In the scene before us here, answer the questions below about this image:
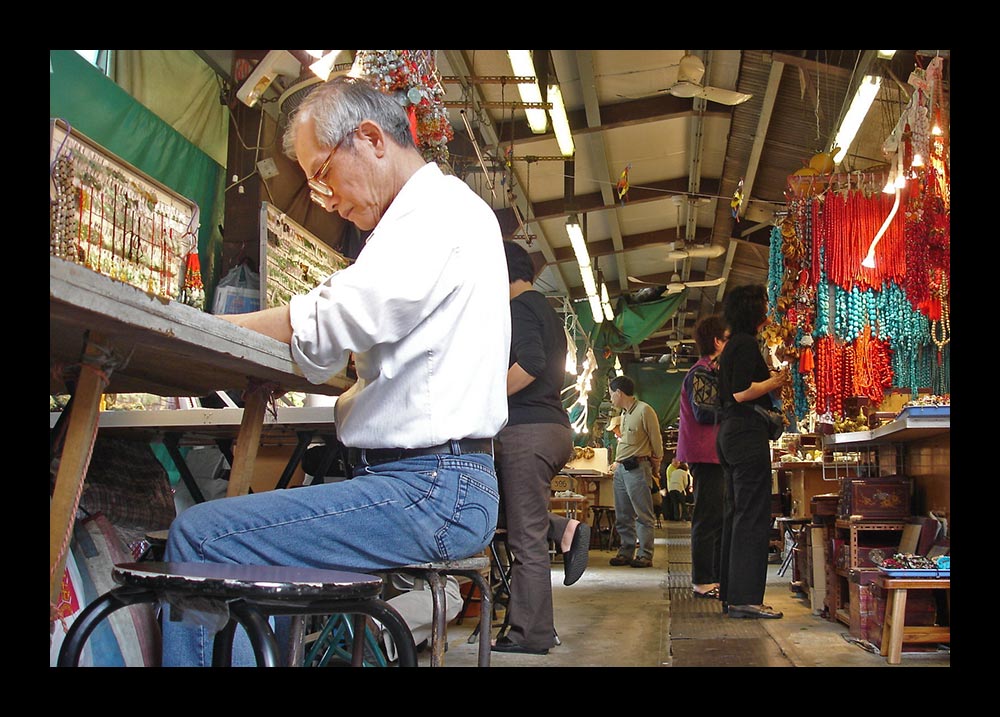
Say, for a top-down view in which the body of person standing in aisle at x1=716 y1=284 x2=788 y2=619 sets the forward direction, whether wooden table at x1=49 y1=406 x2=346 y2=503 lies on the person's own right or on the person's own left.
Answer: on the person's own right

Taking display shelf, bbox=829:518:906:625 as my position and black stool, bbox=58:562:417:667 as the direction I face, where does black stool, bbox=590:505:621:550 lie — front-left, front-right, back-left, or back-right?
back-right

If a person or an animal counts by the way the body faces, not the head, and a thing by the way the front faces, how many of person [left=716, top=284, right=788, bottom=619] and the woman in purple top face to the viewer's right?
2

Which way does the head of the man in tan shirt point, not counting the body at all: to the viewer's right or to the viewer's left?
to the viewer's left

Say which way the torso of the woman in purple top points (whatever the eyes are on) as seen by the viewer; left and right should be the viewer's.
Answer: facing to the right of the viewer

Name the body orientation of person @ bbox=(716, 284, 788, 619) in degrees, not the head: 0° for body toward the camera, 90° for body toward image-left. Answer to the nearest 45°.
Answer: approximately 270°

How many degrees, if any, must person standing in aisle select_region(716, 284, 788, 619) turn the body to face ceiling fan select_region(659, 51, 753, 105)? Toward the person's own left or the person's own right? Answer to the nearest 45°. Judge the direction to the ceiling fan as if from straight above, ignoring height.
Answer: approximately 90° to the person's own left

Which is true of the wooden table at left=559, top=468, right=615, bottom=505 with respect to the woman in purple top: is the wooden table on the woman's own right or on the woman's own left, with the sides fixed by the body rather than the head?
on the woman's own left

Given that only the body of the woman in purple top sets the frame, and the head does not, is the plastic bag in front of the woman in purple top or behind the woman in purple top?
behind
